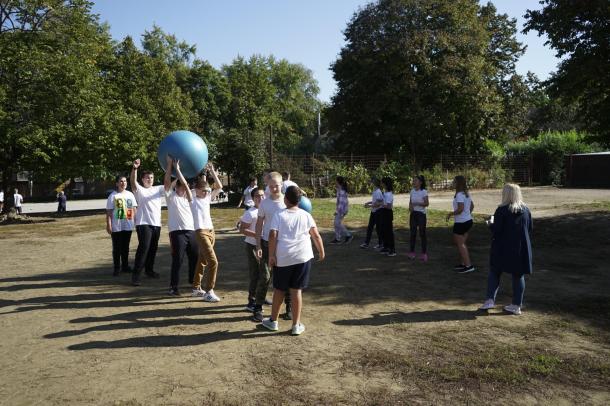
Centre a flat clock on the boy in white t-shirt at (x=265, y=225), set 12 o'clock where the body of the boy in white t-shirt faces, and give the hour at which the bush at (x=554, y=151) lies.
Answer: The bush is roughly at 7 o'clock from the boy in white t-shirt.

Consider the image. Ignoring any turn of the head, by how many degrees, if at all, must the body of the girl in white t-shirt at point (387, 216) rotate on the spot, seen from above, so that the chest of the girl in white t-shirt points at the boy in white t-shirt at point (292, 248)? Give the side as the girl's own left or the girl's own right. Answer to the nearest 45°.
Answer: approximately 90° to the girl's own left

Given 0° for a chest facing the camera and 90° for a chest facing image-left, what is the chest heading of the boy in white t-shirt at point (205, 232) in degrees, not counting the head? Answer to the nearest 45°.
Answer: approximately 315°

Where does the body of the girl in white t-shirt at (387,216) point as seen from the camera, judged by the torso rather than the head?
to the viewer's left

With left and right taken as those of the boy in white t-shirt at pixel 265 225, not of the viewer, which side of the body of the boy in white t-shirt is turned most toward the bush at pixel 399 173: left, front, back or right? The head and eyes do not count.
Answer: back
